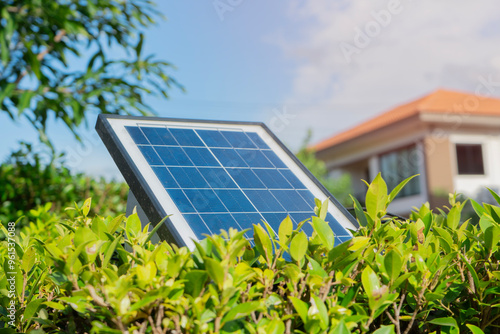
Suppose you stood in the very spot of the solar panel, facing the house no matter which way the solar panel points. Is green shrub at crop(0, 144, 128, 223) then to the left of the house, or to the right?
left

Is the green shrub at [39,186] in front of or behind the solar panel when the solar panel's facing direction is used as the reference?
behind

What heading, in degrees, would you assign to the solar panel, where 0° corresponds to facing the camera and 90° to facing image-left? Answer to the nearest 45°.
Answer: approximately 315°

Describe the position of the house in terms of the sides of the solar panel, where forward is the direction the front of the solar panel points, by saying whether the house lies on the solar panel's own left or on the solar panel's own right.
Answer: on the solar panel's own left
